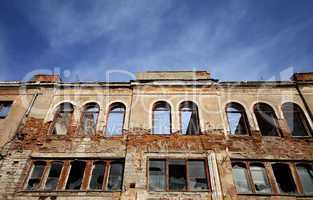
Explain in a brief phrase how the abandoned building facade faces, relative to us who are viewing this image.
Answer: facing the viewer
